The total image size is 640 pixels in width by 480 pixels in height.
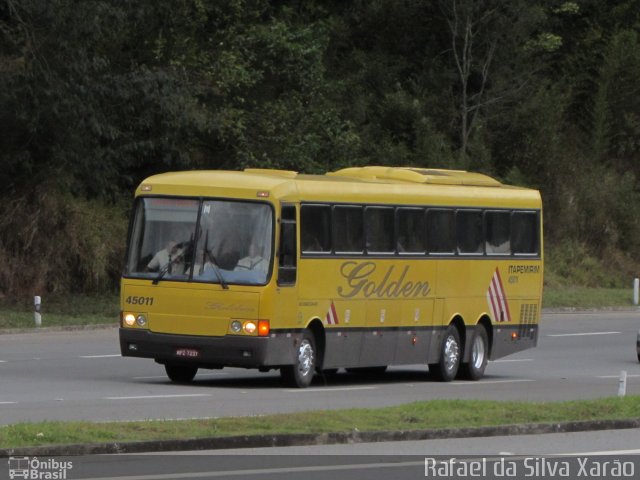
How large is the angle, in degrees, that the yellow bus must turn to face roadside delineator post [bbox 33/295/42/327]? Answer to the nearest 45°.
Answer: approximately 90° to its right

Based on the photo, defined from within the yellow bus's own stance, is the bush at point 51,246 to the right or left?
on its right

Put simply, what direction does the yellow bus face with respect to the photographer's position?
facing the viewer and to the left of the viewer
